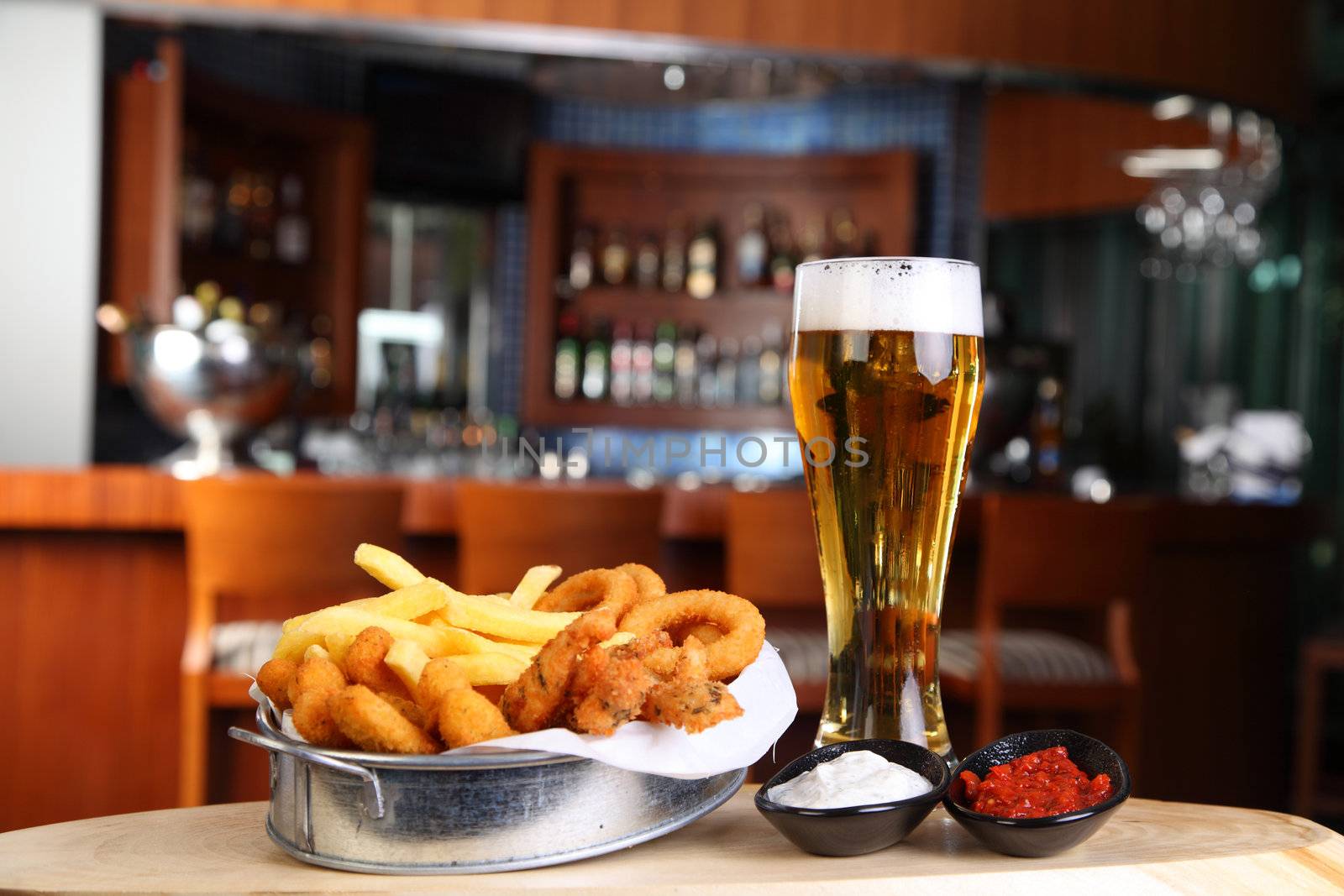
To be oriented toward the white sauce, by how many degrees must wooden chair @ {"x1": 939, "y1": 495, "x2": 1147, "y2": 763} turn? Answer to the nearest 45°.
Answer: approximately 135° to its left

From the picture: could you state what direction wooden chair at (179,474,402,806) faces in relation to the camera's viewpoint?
facing away from the viewer

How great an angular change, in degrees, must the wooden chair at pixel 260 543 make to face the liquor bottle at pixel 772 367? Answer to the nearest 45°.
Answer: approximately 45° to its right

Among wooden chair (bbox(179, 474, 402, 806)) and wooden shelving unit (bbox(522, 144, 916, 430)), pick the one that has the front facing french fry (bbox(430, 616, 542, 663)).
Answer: the wooden shelving unit

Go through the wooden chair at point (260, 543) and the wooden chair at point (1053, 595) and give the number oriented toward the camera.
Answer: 0

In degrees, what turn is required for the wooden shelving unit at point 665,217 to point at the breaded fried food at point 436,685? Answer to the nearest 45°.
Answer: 0° — it already faces it

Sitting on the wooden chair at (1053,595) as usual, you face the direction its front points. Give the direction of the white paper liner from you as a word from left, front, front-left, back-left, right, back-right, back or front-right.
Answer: back-left

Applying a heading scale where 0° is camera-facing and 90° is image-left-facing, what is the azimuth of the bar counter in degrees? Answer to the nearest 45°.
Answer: approximately 0°

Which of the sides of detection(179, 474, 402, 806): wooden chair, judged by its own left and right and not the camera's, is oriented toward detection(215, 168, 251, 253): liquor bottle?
front

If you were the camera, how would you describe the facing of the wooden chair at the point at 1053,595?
facing away from the viewer and to the left of the viewer

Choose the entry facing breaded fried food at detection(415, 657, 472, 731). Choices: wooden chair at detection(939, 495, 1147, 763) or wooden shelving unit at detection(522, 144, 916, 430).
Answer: the wooden shelving unit

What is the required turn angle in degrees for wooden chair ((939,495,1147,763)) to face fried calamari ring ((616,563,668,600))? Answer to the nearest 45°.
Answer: approximately 135° to its left

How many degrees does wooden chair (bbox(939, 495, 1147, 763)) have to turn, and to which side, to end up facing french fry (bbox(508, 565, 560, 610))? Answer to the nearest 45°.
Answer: approximately 135° to its left

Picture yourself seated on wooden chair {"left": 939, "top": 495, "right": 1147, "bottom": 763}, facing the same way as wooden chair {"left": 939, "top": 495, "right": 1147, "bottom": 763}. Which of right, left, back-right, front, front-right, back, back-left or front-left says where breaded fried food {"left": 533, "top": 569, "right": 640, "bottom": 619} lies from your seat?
back-left

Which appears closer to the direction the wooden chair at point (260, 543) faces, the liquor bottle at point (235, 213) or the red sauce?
the liquor bottle

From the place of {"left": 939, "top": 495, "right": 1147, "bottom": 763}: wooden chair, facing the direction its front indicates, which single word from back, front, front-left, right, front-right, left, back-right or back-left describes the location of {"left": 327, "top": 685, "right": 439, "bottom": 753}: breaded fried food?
back-left

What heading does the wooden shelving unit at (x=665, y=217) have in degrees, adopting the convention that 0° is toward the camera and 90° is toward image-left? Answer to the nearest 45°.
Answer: approximately 0°
